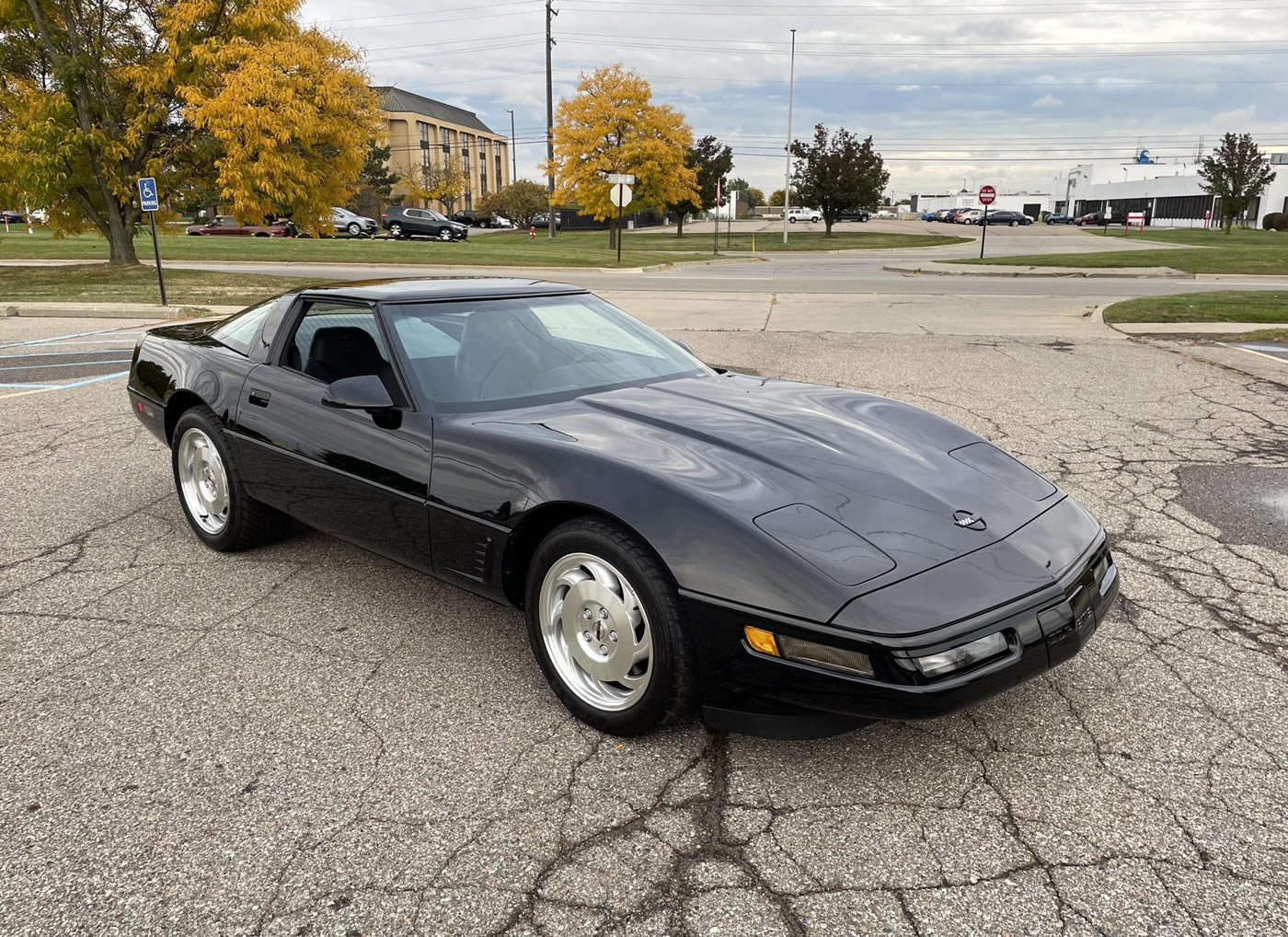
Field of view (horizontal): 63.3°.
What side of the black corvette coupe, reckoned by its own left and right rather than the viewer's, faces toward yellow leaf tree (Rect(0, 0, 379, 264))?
back

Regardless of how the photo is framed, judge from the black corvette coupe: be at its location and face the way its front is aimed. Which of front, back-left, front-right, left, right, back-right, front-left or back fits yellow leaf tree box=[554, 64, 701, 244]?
back-left

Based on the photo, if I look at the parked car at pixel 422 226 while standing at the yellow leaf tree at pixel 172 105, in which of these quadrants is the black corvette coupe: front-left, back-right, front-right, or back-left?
back-right

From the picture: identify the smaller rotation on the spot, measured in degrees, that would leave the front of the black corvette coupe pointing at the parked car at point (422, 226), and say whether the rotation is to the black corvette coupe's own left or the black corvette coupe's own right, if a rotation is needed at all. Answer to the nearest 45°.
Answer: approximately 135° to the black corvette coupe's own left

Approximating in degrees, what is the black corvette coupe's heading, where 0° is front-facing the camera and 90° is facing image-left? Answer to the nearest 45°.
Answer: approximately 315°

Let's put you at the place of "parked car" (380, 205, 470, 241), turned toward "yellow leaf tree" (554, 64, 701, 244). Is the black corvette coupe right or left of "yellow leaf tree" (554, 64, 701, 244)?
right
